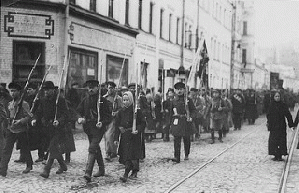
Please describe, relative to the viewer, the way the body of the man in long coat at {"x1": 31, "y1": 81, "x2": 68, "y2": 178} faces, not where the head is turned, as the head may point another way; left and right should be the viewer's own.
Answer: facing the viewer and to the left of the viewer

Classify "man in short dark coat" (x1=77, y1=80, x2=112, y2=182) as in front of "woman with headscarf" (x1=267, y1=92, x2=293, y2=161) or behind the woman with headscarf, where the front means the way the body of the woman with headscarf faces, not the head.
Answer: in front

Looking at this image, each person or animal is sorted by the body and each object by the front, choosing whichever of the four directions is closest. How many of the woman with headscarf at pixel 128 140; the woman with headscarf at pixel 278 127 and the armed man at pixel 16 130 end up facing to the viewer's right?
0

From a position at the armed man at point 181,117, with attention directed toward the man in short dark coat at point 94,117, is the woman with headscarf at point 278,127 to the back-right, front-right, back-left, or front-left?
back-left

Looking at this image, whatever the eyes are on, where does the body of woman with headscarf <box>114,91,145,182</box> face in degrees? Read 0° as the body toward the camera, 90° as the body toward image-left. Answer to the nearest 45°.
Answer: approximately 45°

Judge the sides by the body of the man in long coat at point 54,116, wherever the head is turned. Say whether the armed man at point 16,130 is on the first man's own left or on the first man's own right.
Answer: on the first man's own right

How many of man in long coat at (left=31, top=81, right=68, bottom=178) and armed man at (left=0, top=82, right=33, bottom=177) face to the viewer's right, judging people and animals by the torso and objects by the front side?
0

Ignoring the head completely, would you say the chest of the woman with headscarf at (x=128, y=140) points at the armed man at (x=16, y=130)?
no

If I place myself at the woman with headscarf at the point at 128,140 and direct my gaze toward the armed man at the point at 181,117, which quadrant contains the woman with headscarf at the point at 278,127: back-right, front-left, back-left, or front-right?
front-right

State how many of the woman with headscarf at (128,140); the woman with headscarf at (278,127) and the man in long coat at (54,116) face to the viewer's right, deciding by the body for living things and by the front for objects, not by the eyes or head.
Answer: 0

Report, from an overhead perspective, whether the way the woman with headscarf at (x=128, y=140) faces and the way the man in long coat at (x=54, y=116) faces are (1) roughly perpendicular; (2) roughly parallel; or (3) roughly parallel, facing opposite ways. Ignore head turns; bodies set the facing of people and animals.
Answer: roughly parallel

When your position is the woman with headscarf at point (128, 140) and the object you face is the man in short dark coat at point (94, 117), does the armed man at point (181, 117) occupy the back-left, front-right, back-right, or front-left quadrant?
back-right

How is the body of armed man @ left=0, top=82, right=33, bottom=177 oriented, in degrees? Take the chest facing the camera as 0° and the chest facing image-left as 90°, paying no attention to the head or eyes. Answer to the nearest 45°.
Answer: approximately 45°
